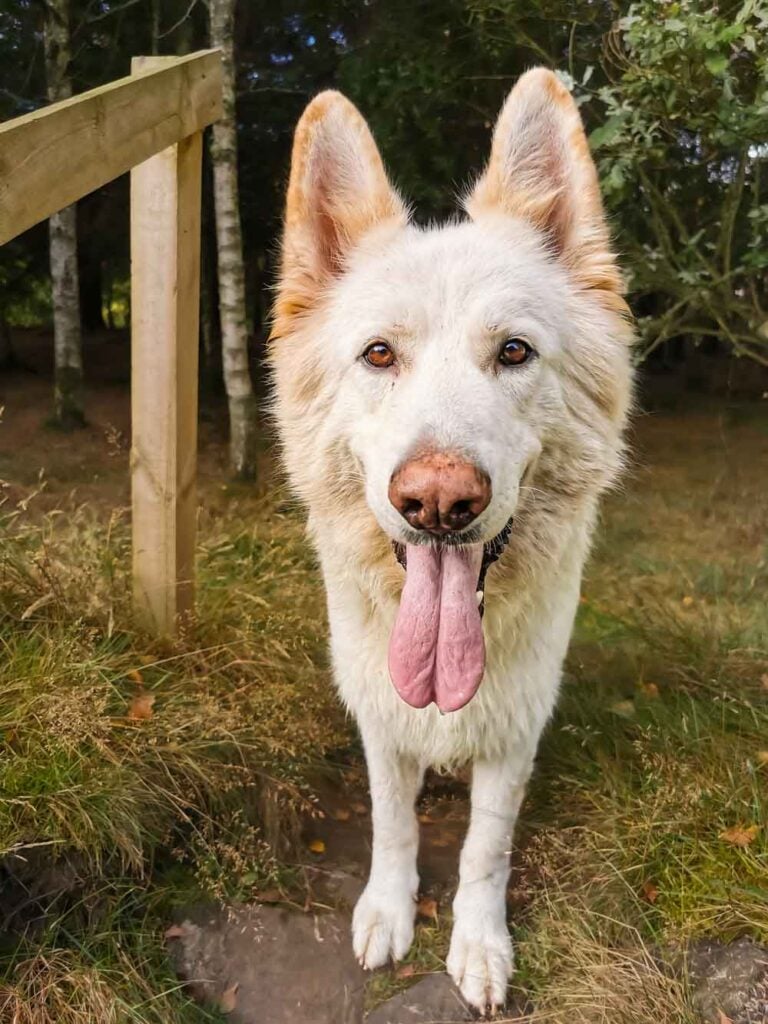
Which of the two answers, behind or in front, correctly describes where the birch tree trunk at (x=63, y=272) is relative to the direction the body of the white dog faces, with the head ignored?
behind

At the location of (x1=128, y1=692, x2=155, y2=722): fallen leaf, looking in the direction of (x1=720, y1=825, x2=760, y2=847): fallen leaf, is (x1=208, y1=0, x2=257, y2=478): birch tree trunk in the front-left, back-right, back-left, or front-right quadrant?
back-left

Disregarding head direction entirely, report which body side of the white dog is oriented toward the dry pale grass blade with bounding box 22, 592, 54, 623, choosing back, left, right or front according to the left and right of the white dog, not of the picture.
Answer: right

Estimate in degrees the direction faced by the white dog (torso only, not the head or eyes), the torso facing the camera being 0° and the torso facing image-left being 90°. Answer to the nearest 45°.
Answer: approximately 0°
